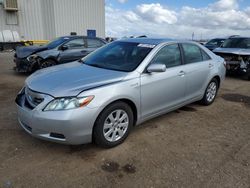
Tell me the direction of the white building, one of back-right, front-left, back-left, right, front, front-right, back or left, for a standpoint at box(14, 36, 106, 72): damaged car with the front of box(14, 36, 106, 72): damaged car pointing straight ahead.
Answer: back-right

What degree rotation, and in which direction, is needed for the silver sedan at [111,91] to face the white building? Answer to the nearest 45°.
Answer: approximately 135° to its right

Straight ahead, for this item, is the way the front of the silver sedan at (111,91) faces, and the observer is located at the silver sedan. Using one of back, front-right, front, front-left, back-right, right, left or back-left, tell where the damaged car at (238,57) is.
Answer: back

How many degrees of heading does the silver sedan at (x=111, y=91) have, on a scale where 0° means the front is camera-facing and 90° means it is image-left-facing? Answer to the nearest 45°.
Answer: approximately 45°

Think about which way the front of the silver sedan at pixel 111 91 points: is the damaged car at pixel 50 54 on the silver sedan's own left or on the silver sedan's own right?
on the silver sedan's own right

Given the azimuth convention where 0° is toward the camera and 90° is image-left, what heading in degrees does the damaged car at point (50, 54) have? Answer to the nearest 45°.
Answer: approximately 45°
